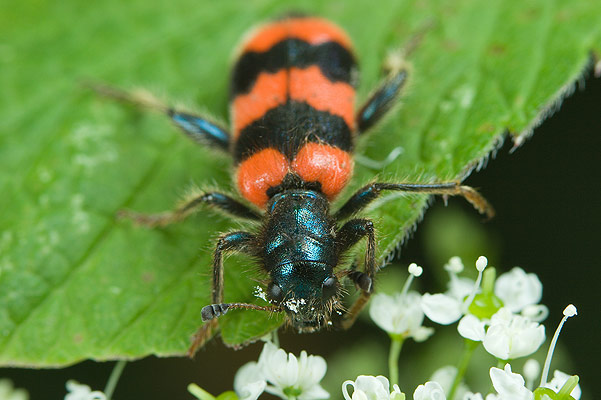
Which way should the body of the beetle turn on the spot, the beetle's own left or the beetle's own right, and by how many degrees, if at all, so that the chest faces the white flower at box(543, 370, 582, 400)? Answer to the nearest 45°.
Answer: approximately 45° to the beetle's own left

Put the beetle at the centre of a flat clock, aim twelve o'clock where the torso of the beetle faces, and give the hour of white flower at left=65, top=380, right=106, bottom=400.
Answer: The white flower is roughly at 1 o'clock from the beetle.

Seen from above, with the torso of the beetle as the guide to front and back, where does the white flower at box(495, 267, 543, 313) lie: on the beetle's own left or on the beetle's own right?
on the beetle's own left

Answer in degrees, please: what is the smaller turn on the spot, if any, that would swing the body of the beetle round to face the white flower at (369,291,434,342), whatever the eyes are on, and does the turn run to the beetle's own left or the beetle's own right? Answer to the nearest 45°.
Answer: approximately 45° to the beetle's own left

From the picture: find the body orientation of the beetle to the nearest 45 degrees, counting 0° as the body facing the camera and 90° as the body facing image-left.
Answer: approximately 0°

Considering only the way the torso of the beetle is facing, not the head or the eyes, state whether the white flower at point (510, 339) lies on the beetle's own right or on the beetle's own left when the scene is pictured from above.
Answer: on the beetle's own left

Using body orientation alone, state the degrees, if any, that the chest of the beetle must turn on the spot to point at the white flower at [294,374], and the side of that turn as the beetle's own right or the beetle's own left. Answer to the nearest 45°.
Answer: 0° — it already faces it

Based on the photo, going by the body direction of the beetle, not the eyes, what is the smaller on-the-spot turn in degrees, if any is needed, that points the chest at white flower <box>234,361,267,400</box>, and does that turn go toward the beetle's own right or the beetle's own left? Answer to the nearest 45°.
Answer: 0° — it already faces it
